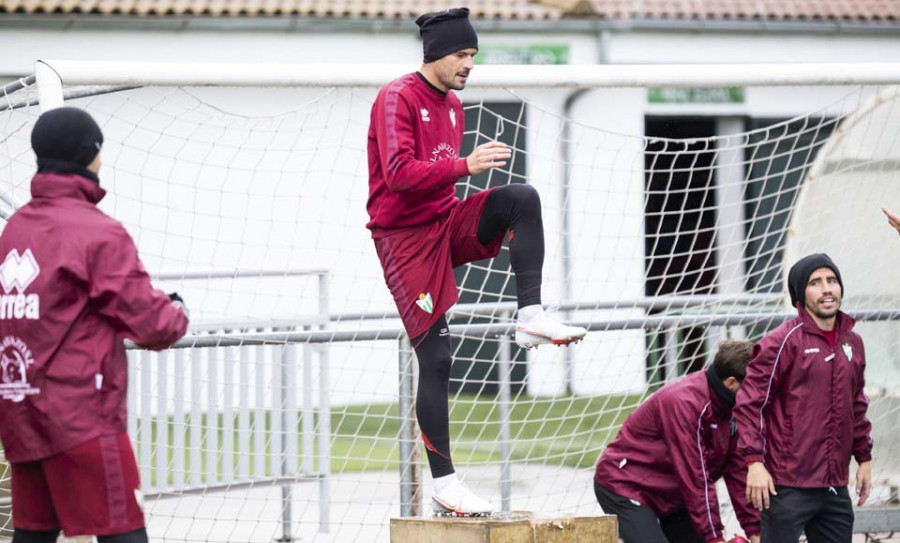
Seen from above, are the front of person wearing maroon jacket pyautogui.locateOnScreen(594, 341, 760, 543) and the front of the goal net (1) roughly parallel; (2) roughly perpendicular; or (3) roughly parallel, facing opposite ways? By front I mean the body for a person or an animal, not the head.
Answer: roughly perpendicular

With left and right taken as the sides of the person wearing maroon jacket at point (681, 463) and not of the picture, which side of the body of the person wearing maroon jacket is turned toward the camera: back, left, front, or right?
right

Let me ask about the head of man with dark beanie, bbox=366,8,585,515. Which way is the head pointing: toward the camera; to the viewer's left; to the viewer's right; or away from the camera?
to the viewer's right

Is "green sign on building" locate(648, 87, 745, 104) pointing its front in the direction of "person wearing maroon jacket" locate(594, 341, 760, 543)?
yes

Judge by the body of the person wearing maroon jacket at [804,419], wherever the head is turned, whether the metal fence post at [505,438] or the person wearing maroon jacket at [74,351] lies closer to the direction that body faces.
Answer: the person wearing maroon jacket

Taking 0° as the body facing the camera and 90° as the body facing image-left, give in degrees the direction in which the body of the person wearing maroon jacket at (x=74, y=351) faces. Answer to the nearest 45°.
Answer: approximately 225°

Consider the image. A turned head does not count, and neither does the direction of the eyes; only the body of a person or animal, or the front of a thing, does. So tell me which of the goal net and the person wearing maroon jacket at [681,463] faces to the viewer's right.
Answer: the person wearing maroon jacket

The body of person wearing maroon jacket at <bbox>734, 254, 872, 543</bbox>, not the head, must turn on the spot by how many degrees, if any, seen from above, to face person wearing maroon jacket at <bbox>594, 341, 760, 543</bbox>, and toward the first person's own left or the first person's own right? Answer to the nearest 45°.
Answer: approximately 135° to the first person's own right

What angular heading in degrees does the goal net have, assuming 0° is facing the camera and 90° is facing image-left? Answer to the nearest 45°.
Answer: approximately 0°

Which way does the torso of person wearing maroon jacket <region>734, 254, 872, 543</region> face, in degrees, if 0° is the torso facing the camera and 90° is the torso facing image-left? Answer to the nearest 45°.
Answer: approximately 315°

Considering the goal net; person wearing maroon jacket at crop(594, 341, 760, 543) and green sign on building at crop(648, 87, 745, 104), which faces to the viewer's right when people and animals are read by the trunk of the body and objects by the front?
the person wearing maroon jacket

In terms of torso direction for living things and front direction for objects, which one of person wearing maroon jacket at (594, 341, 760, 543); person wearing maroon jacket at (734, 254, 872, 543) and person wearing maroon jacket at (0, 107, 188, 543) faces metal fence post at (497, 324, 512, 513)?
person wearing maroon jacket at (0, 107, 188, 543)

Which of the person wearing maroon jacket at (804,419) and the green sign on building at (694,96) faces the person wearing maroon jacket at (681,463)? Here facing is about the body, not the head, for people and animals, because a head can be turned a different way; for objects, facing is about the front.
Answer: the green sign on building
